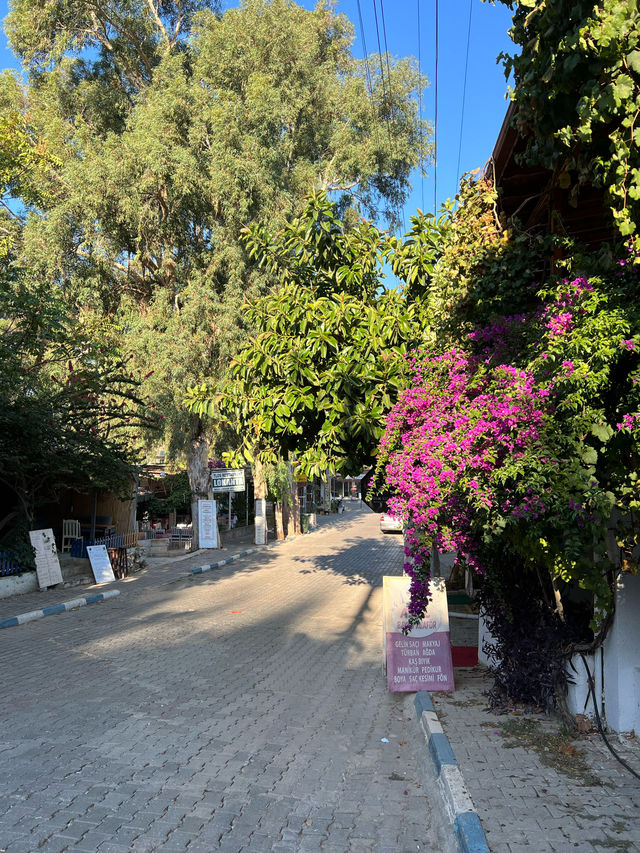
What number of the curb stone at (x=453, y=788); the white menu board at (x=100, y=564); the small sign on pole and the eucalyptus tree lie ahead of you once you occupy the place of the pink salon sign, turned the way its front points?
1

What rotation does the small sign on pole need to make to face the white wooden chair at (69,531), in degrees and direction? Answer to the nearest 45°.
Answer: approximately 45° to its right

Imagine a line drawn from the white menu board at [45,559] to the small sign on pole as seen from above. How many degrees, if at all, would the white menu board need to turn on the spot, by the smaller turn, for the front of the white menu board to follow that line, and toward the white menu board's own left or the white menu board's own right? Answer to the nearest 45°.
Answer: approximately 135° to the white menu board's own left

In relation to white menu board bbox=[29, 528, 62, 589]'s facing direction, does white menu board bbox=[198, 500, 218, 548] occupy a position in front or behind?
behind

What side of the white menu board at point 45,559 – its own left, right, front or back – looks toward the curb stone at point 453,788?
front

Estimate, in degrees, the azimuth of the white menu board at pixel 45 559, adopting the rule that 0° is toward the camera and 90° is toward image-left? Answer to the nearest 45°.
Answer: approximately 0°

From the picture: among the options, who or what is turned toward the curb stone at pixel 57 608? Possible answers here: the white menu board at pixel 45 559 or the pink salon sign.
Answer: the white menu board

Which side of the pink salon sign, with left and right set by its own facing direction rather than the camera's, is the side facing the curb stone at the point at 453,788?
front

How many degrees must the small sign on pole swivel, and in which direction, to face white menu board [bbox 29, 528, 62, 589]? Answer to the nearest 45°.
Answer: approximately 45° to its right
